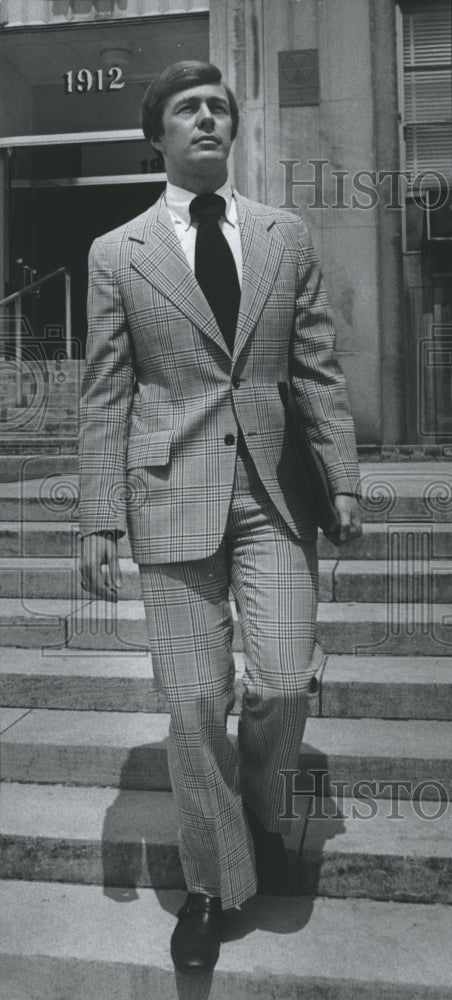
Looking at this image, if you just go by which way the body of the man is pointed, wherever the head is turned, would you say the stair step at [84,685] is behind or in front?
behind

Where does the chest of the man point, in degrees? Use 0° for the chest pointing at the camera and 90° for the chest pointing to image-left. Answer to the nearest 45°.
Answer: approximately 0°

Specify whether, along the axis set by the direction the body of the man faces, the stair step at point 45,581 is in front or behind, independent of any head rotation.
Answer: behind

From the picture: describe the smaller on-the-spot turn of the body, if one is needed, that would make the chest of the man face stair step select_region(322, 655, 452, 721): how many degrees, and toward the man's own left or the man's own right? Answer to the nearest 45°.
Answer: approximately 135° to the man's own left
